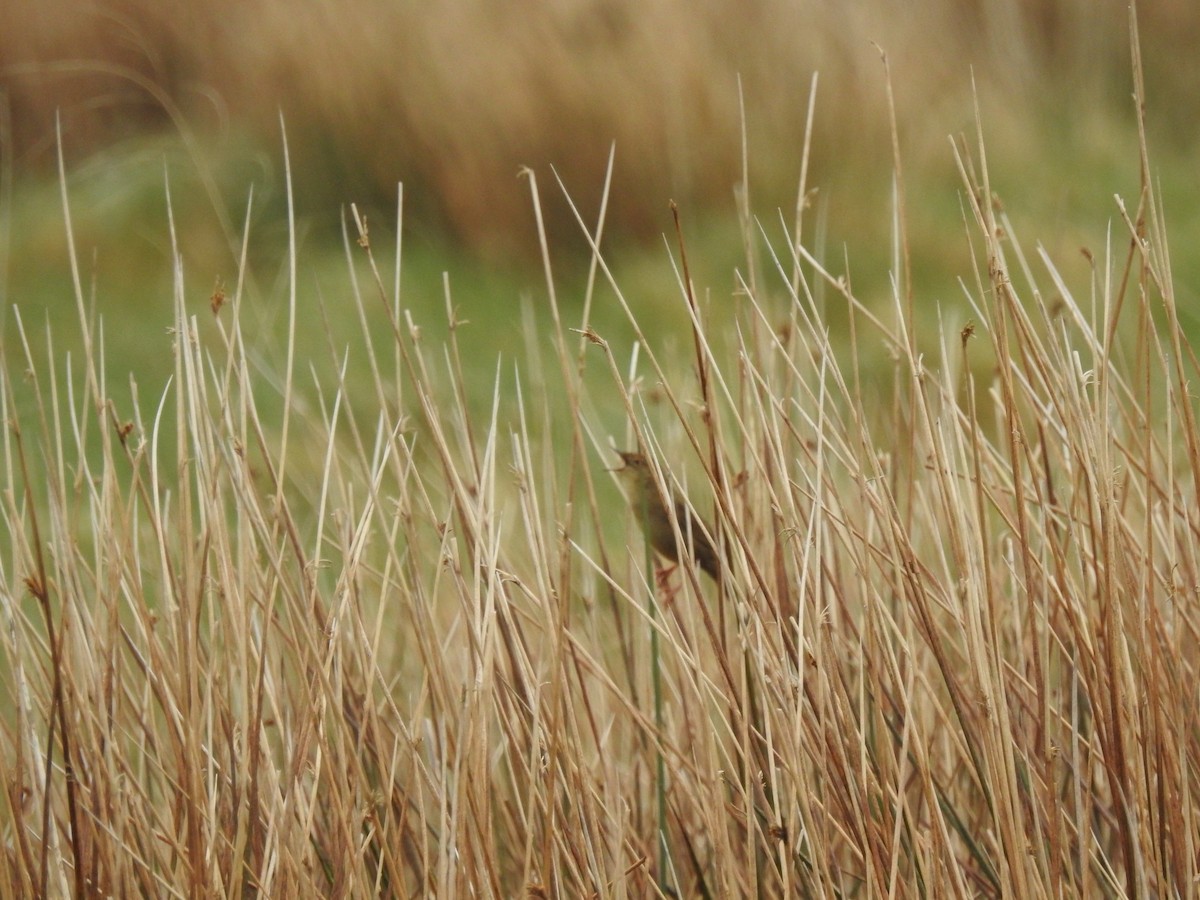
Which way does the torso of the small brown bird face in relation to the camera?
to the viewer's left
